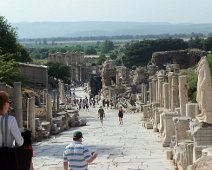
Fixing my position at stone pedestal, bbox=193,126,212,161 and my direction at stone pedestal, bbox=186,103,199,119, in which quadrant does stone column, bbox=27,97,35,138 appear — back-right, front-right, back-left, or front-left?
front-left

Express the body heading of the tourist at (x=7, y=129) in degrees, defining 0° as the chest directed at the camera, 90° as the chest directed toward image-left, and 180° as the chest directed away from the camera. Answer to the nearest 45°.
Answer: approximately 180°

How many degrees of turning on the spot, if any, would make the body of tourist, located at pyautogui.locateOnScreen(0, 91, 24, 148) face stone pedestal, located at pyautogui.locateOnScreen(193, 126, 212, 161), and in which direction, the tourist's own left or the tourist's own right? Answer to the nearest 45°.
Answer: approximately 45° to the tourist's own right

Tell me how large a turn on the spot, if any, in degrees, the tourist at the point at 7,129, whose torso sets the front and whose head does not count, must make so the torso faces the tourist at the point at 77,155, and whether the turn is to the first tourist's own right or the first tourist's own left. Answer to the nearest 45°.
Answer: approximately 45° to the first tourist's own right

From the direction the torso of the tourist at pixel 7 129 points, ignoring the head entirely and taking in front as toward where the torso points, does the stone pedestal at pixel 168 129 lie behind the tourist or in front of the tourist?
in front

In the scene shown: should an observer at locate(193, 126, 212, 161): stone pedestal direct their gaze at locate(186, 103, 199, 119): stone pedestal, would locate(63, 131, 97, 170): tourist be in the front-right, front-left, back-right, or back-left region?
back-left

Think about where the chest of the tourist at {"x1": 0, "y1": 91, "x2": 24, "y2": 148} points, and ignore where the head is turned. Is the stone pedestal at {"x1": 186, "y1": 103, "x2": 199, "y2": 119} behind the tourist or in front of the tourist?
in front

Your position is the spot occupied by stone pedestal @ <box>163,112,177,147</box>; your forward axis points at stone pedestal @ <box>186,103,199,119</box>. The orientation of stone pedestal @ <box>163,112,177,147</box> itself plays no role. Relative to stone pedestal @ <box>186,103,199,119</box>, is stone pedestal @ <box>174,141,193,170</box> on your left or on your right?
right

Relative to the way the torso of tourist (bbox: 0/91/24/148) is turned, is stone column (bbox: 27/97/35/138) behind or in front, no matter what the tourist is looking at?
in front

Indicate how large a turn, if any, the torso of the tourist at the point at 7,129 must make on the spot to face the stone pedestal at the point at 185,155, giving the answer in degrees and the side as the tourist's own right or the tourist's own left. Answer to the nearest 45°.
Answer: approximately 45° to the tourist's own right
